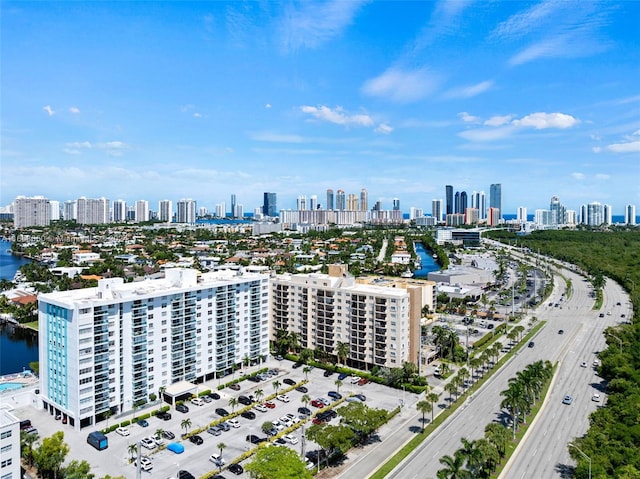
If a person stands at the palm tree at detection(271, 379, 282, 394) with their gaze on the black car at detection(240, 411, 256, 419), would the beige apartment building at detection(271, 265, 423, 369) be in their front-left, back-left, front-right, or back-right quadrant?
back-left

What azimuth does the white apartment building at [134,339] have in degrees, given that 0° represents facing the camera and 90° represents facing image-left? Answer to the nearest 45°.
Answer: approximately 315°

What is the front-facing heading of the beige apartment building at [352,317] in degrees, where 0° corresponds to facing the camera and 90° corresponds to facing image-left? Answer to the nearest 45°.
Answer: approximately 45°
